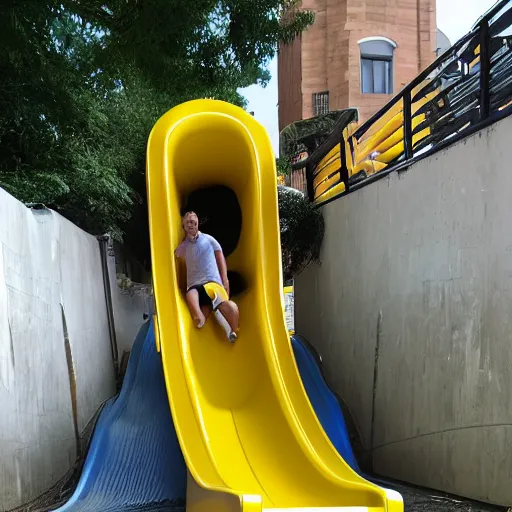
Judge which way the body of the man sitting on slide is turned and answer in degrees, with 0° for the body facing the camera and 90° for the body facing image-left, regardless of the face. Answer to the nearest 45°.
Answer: approximately 0°

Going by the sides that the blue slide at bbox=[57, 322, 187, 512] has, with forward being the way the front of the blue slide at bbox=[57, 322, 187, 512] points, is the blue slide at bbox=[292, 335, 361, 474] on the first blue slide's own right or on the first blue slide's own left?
on the first blue slide's own left

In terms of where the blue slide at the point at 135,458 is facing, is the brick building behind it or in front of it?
behind

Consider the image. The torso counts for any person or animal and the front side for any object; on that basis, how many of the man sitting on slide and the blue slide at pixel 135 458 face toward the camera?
2

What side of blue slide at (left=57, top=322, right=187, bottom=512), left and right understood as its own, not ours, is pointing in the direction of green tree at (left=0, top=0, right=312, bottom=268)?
back

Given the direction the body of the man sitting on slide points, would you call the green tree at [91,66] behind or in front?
behind

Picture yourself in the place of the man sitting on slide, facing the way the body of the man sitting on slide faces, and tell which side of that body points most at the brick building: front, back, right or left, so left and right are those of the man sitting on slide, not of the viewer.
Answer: back
